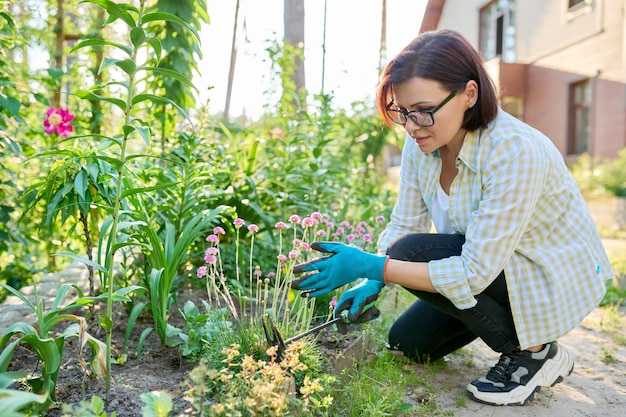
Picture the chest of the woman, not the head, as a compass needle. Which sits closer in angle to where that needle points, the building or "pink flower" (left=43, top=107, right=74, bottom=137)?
the pink flower

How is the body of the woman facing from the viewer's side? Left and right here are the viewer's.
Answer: facing the viewer and to the left of the viewer

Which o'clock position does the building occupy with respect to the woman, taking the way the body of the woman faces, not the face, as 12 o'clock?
The building is roughly at 5 o'clock from the woman.

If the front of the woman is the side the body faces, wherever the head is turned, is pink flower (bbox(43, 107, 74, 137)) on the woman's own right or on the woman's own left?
on the woman's own right

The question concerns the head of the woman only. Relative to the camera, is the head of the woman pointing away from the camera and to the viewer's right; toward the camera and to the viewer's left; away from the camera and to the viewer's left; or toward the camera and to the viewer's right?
toward the camera and to the viewer's left
